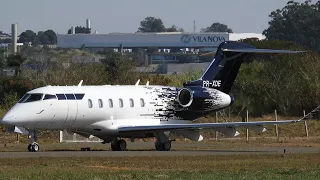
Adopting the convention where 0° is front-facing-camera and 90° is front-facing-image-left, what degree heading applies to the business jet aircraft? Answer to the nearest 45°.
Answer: approximately 45°
